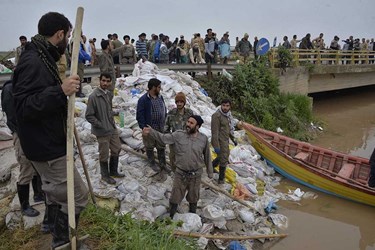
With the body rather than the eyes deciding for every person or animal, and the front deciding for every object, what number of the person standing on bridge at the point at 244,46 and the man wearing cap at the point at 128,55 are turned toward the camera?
2

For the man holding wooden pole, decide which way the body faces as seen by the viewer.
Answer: to the viewer's right

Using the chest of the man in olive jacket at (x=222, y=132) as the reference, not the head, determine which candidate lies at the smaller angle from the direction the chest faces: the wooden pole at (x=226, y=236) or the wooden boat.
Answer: the wooden pole

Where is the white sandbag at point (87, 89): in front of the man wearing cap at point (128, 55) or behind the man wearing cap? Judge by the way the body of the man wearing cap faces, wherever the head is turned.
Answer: in front

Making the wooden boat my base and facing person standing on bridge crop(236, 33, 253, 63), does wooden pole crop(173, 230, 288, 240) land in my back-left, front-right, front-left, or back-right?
back-left

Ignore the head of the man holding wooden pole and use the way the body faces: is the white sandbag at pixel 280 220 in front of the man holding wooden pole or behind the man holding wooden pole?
in front

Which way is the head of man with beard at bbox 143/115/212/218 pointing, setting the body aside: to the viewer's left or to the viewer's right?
to the viewer's left
